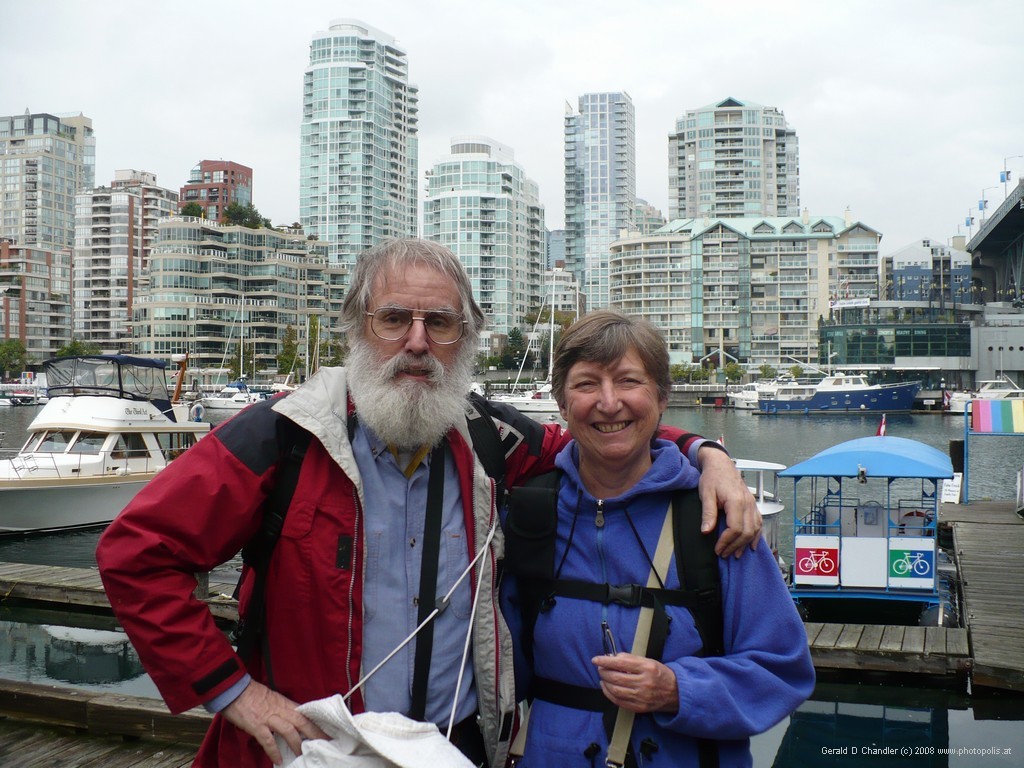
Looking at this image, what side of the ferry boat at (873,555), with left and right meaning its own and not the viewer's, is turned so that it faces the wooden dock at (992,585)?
left

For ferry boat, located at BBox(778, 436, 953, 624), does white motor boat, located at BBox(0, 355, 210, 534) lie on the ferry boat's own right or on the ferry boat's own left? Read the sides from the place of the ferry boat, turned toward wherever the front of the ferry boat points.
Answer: on the ferry boat's own right

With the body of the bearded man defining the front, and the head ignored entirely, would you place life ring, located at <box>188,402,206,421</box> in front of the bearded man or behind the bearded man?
behind

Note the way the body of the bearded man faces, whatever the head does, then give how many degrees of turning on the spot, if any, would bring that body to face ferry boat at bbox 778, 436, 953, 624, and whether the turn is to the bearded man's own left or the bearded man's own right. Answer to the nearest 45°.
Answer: approximately 135° to the bearded man's own left
